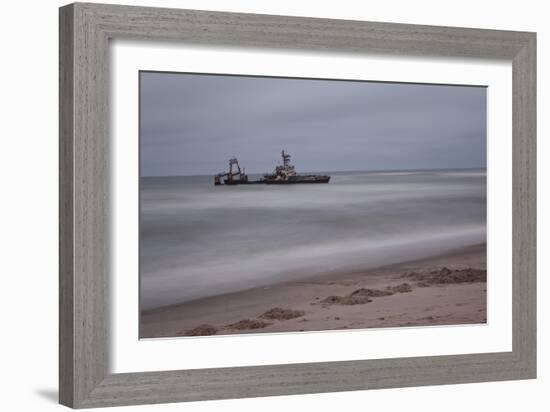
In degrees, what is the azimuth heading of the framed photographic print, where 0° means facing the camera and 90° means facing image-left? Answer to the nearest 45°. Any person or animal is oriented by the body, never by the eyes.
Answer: approximately 315°
